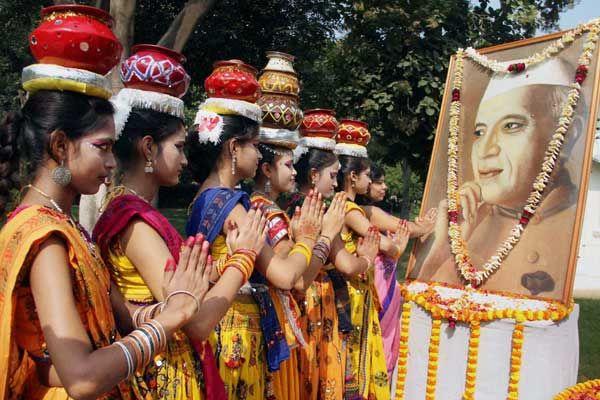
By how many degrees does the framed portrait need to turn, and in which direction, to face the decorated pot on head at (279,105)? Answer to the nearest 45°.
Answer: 0° — it already faces it

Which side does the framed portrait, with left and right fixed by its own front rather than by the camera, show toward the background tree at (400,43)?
right

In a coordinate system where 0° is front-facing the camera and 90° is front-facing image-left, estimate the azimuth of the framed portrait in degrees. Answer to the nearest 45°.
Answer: approximately 45°

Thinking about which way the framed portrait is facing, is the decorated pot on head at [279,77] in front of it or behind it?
in front
